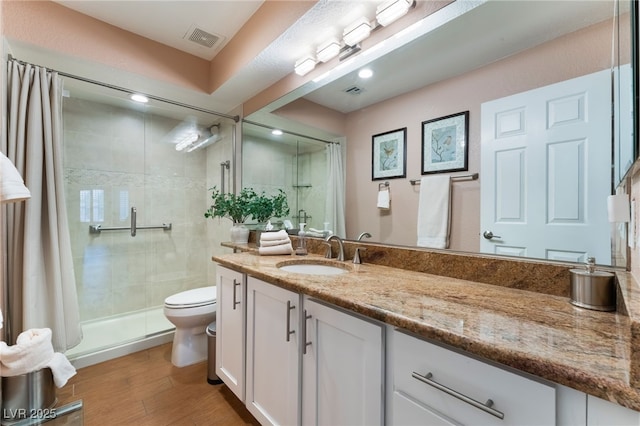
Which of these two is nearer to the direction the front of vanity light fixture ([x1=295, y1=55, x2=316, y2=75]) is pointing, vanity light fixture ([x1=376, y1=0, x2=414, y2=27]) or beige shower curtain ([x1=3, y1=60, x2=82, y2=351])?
the beige shower curtain
